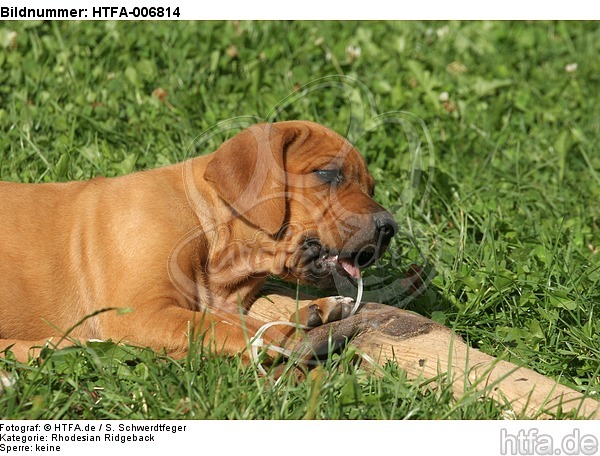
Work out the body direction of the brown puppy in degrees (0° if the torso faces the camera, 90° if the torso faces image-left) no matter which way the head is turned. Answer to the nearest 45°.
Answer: approximately 270°

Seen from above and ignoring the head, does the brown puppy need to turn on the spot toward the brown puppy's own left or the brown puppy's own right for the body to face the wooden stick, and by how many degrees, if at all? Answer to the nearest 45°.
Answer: approximately 45° to the brown puppy's own right
